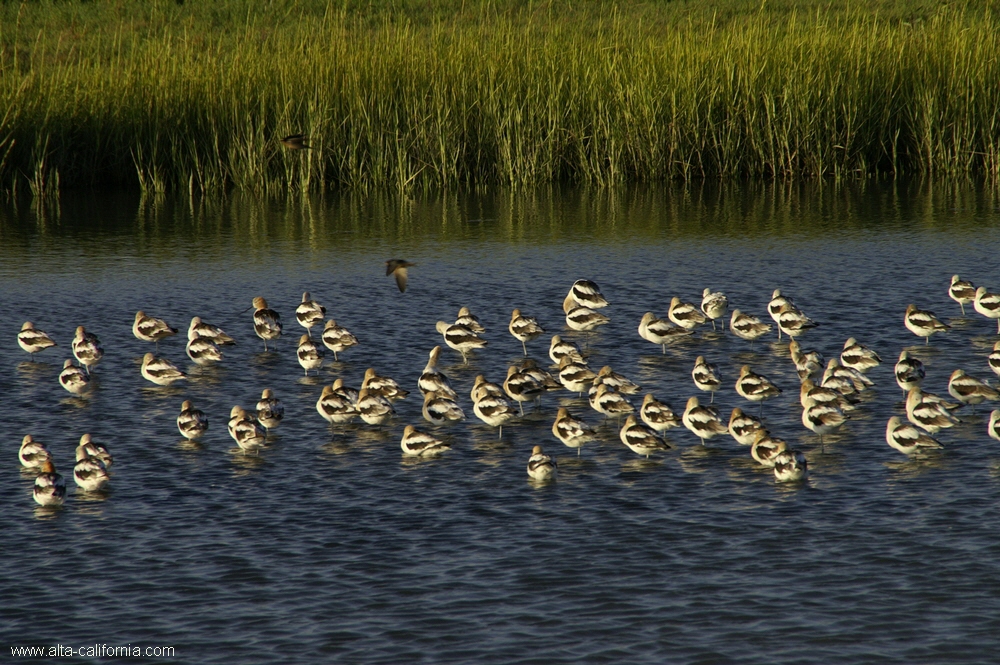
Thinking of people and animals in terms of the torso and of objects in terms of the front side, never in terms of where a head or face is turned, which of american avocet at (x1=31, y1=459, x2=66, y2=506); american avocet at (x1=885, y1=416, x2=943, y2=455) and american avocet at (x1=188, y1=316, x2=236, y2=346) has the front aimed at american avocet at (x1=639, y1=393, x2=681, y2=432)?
american avocet at (x1=885, y1=416, x2=943, y2=455)

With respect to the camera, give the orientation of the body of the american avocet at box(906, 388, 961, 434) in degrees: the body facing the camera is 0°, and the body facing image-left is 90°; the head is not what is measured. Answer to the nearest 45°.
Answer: approximately 90°

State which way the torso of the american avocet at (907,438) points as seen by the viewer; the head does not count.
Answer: to the viewer's left

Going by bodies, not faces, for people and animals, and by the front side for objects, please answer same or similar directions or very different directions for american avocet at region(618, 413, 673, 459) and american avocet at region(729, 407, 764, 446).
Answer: same or similar directions

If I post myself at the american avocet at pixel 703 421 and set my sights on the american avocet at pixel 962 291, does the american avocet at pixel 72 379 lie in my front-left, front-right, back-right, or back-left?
back-left

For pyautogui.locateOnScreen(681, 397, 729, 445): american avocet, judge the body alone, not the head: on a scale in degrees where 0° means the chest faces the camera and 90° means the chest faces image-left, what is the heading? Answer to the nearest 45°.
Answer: approximately 90°
